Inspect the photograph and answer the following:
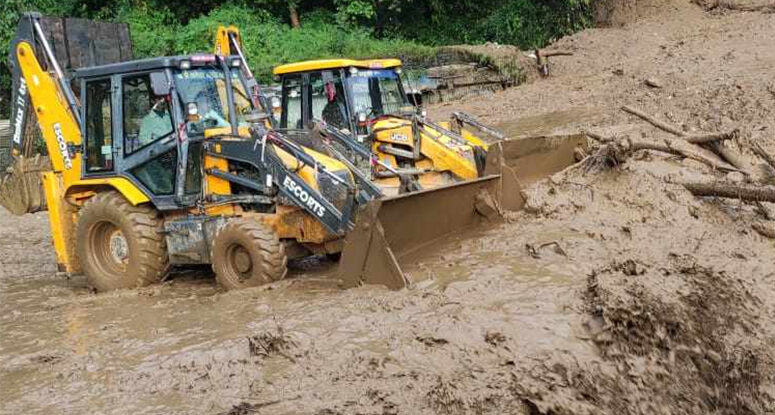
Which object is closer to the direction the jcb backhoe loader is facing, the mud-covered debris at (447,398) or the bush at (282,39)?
the mud-covered debris

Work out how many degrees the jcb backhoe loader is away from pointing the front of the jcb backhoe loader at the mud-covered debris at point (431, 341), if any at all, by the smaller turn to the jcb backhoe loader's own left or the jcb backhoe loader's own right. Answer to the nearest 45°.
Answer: approximately 45° to the jcb backhoe loader's own right

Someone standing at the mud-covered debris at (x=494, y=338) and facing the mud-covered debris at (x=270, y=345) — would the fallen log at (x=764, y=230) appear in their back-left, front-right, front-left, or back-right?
back-right

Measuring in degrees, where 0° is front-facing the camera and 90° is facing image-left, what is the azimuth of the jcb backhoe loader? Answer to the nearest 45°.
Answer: approximately 315°

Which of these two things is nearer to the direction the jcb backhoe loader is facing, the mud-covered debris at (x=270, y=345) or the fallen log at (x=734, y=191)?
the fallen log

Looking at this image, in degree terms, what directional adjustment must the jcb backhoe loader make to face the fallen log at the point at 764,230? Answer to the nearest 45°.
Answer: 0° — it already faces it

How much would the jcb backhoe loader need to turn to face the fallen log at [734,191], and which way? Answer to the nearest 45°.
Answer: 0° — it already faces it

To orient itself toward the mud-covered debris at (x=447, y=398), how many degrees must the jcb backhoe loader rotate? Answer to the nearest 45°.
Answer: approximately 45° to its right
